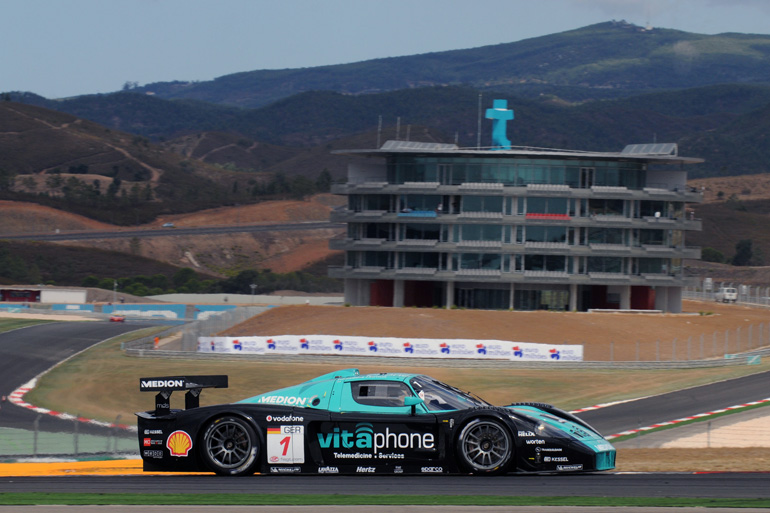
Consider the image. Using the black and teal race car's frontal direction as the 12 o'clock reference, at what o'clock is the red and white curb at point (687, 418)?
The red and white curb is roughly at 10 o'clock from the black and teal race car.

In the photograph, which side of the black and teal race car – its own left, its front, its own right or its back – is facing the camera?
right
